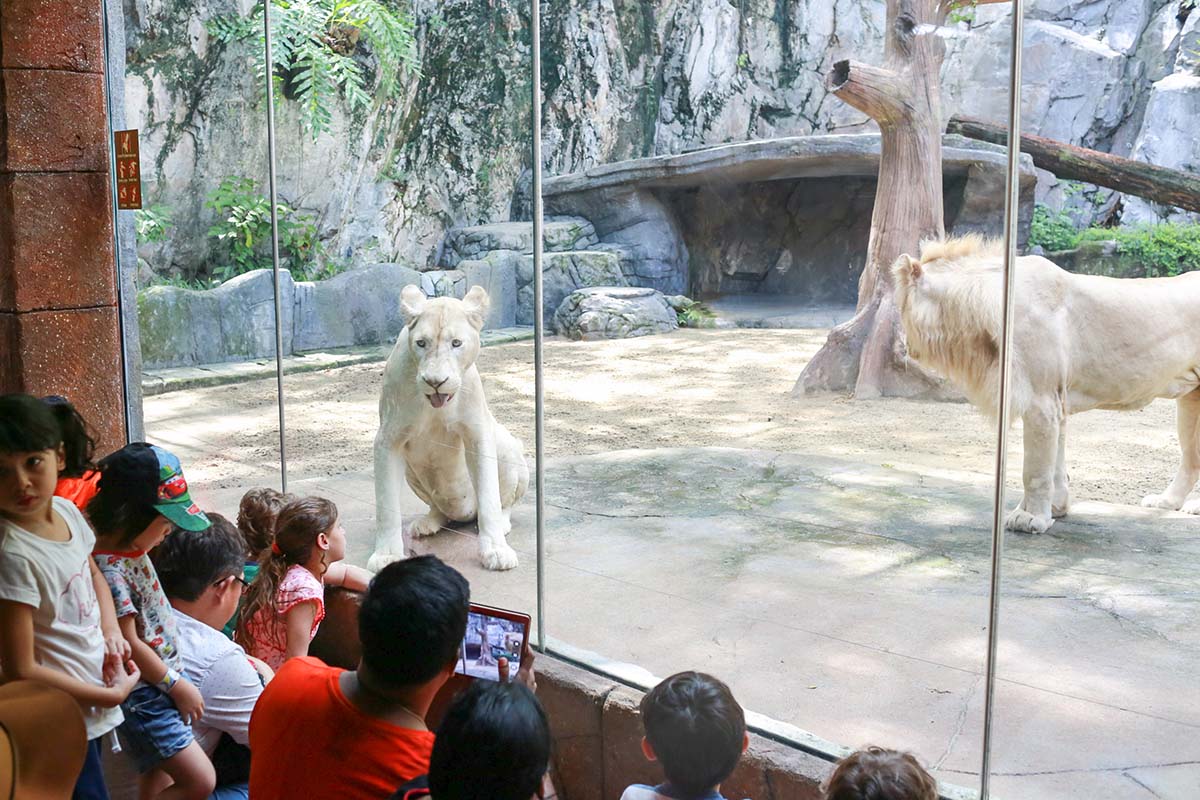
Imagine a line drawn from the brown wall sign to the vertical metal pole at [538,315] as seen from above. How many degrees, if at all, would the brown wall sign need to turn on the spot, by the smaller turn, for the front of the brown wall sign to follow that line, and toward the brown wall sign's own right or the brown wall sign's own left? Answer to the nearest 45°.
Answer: approximately 45° to the brown wall sign's own left

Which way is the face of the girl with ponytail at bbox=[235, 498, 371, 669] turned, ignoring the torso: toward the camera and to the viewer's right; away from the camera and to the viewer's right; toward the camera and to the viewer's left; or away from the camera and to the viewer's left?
away from the camera and to the viewer's right

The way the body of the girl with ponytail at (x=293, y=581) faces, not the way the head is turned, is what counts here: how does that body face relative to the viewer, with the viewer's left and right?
facing away from the viewer and to the right of the viewer

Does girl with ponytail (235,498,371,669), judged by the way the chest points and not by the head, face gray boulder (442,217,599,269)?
yes

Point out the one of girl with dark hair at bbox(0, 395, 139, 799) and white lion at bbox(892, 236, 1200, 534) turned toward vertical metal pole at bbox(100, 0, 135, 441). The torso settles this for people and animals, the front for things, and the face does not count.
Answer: the white lion

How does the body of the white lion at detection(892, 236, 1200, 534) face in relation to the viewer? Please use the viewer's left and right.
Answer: facing to the left of the viewer

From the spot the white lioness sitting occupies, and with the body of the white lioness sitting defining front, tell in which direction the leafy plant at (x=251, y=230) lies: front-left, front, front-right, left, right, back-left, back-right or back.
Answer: back-right

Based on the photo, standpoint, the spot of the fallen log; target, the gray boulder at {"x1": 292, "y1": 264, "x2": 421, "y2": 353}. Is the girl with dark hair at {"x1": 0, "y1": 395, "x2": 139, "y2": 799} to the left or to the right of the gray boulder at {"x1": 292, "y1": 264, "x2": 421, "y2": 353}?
left
